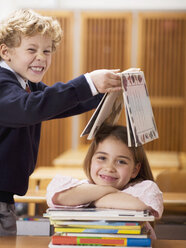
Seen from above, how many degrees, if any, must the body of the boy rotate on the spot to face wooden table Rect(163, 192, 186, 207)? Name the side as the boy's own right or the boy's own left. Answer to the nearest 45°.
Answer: approximately 45° to the boy's own left

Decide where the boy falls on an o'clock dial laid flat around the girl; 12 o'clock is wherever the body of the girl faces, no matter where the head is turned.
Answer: The boy is roughly at 4 o'clock from the girl.

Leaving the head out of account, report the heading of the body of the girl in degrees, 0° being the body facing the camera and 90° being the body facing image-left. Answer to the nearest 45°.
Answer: approximately 0°

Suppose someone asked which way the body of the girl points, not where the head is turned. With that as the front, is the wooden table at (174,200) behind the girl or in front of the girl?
behind
